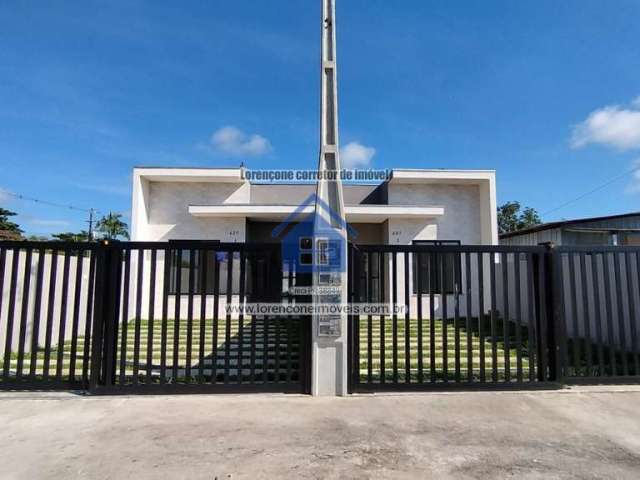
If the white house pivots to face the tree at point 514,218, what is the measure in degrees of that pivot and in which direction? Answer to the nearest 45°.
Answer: approximately 135° to its left

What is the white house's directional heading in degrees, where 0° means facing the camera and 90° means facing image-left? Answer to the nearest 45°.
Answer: approximately 0°

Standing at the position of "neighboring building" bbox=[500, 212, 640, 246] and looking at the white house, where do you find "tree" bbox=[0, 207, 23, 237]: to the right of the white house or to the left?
right

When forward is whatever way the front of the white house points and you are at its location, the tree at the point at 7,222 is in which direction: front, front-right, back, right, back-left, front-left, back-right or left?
back-right

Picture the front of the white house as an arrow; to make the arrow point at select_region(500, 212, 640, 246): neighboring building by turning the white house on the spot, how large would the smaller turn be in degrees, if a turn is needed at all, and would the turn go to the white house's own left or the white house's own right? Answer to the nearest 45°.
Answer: approximately 90° to the white house's own left

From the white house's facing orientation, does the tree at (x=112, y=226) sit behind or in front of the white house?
behind
